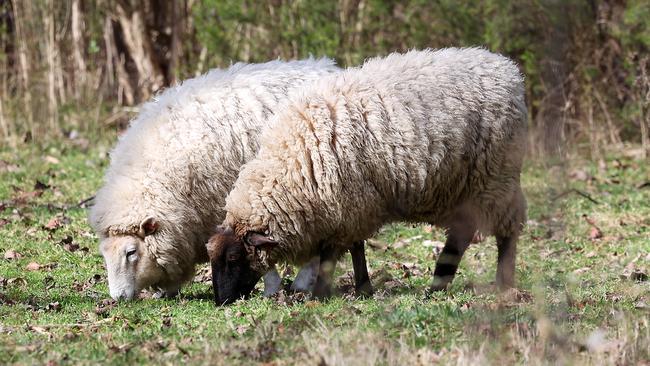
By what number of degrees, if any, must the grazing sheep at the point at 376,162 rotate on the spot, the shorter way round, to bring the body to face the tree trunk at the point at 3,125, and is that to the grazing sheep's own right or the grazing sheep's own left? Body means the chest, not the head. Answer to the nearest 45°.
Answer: approximately 45° to the grazing sheep's own right

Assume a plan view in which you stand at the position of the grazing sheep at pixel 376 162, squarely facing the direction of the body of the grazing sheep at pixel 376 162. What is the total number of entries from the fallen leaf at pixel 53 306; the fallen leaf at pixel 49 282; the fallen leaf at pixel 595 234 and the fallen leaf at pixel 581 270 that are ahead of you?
2

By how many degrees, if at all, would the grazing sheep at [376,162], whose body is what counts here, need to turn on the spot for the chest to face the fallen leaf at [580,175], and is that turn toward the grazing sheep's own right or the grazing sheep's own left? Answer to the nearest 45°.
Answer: approximately 135° to the grazing sheep's own right

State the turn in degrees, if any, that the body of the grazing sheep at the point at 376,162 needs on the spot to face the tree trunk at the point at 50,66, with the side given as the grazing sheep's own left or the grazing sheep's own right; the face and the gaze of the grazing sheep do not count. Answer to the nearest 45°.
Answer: approximately 45° to the grazing sheep's own right

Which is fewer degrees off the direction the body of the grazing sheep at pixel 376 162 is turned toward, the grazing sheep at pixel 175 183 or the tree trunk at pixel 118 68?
the grazing sheep

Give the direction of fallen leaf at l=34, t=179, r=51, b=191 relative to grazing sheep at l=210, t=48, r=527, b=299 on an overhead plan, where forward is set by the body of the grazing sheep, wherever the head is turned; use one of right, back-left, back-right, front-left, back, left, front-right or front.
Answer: front-right

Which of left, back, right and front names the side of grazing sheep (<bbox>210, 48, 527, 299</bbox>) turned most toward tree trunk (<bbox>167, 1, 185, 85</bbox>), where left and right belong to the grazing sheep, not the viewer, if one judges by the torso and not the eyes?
right

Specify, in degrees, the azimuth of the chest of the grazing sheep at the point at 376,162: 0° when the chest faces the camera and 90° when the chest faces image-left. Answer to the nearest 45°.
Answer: approximately 90°

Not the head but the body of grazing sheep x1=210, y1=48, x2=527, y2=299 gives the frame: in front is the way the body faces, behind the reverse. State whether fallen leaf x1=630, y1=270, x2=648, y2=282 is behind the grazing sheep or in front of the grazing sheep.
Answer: behind

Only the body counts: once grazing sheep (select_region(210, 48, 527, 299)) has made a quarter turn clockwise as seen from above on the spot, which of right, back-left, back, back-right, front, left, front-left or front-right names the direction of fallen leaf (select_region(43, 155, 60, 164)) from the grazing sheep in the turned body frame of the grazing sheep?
front-left

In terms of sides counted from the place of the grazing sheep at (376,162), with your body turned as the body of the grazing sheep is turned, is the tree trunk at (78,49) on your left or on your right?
on your right
